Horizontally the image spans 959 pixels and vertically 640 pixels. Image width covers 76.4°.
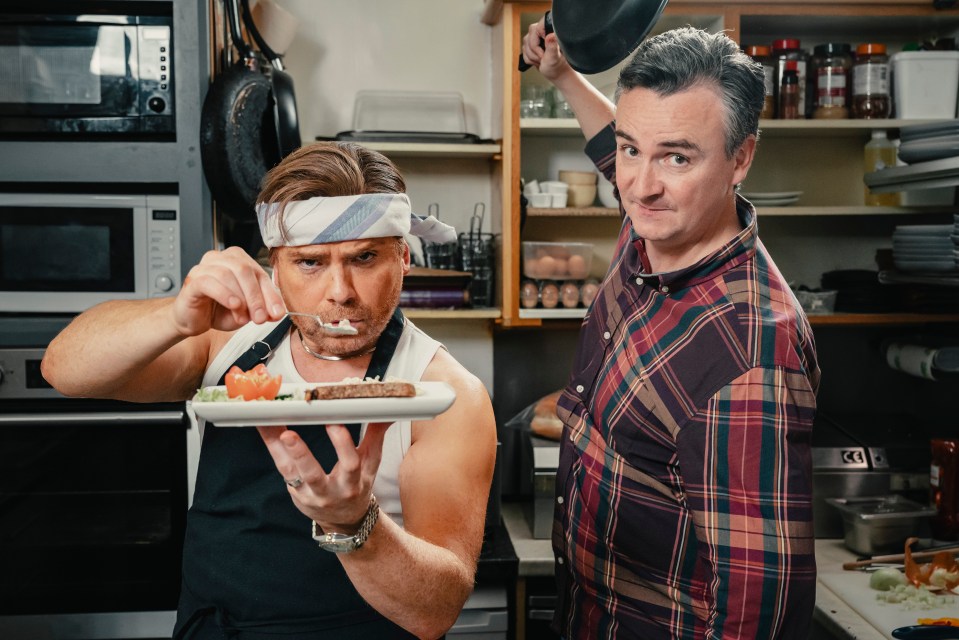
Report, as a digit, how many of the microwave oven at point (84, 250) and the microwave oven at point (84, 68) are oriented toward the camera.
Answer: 2

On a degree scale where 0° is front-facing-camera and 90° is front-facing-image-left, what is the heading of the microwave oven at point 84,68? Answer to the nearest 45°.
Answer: approximately 0°

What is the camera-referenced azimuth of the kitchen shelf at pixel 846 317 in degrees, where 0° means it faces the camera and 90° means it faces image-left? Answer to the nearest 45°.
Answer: approximately 0°

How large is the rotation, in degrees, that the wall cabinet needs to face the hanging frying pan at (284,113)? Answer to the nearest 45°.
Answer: approximately 45° to its right
